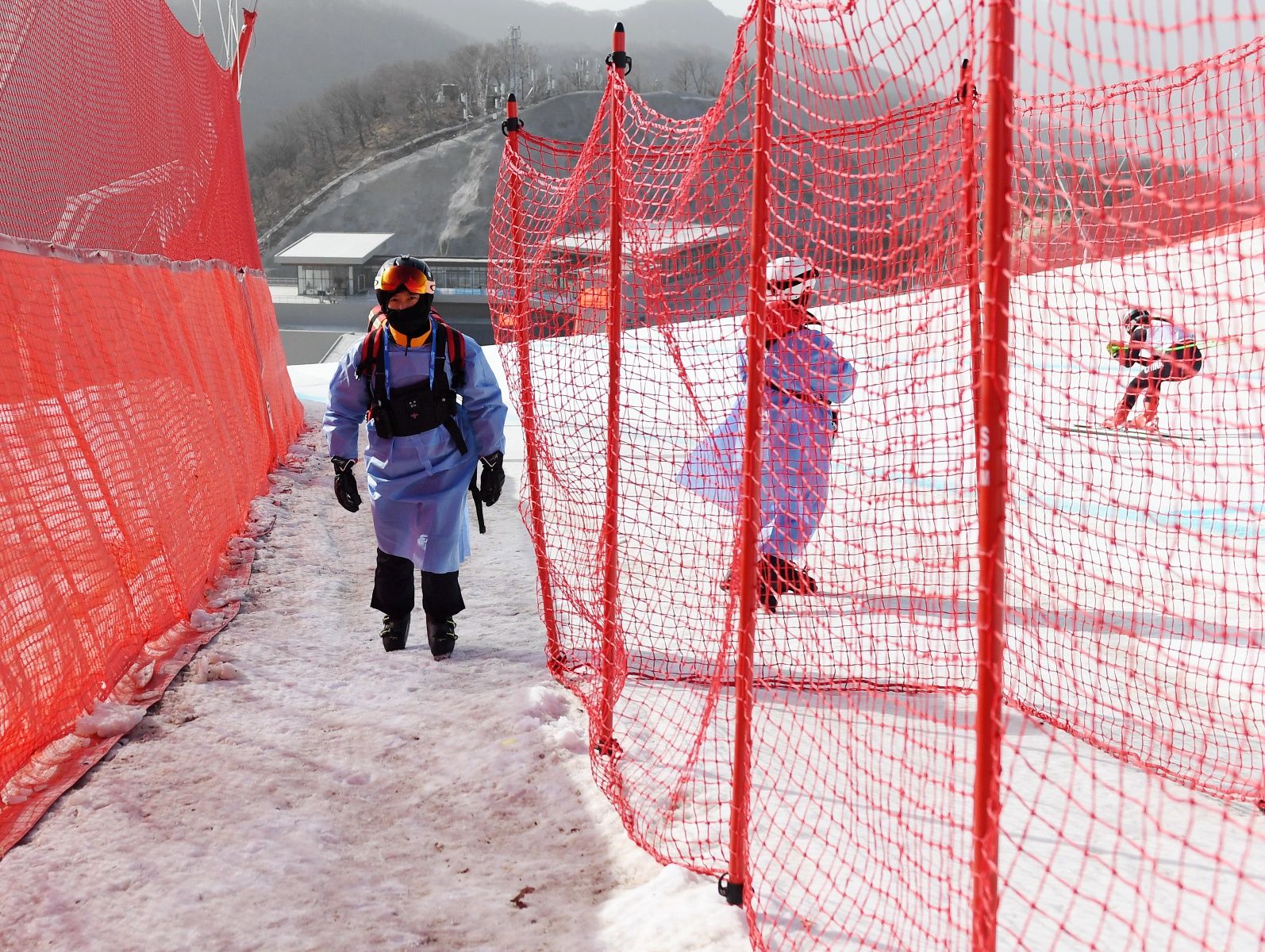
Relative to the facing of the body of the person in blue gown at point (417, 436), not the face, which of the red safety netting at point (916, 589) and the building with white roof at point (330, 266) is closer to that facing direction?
the red safety netting

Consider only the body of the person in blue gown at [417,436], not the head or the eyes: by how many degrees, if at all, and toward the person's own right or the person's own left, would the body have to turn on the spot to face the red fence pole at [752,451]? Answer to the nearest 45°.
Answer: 0° — they already face it

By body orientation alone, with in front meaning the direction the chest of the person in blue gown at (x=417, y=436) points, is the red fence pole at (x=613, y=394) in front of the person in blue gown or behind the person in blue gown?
in front

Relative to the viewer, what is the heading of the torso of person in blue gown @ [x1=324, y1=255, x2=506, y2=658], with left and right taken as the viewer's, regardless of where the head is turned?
facing the viewer

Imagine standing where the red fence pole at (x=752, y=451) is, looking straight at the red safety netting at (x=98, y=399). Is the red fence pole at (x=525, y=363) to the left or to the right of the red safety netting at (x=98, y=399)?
right

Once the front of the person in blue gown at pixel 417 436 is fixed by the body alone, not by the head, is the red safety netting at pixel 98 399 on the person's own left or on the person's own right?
on the person's own right

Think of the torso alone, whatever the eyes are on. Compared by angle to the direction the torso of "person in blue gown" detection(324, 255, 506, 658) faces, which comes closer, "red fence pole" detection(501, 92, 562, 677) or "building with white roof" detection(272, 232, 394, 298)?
the red fence pole

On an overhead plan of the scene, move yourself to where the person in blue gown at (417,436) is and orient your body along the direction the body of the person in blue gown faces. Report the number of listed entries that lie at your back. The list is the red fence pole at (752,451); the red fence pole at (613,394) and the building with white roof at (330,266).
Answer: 1

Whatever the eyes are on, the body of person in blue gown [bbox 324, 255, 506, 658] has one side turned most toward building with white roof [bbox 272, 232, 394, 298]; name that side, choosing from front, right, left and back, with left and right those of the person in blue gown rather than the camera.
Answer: back

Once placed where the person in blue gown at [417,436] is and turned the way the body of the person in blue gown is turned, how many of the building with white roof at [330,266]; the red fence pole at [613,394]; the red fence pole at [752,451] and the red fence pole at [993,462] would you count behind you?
1

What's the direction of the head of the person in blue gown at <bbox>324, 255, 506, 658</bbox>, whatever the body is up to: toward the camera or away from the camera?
toward the camera

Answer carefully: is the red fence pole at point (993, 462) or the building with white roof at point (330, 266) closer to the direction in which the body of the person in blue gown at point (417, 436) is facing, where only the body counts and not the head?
the red fence pole
